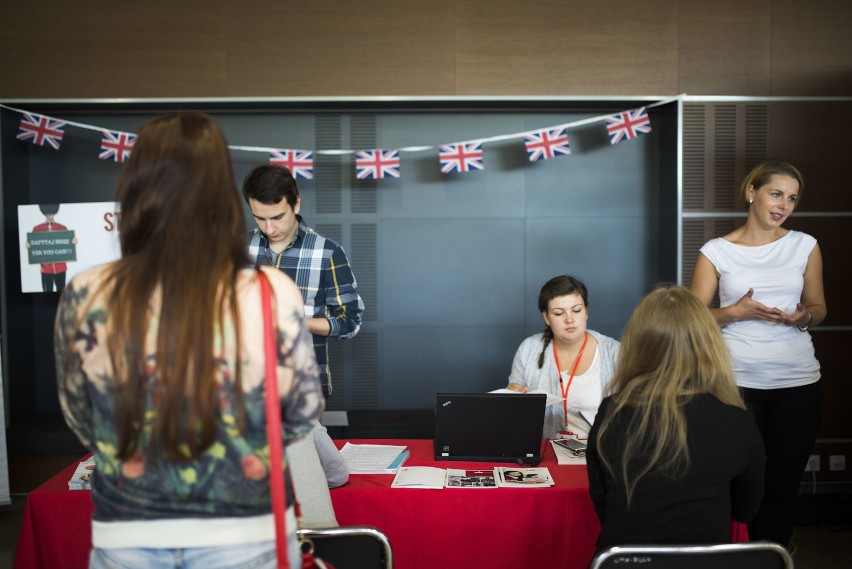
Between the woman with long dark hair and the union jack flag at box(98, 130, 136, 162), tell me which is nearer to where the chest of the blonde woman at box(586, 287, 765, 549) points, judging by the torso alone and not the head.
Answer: the union jack flag

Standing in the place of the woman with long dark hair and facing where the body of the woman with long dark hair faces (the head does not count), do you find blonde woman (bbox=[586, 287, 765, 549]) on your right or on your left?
on your right

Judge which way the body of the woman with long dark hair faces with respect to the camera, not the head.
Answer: away from the camera

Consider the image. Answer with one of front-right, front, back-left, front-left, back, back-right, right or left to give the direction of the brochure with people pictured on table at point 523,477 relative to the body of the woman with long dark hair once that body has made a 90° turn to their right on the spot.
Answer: front-left

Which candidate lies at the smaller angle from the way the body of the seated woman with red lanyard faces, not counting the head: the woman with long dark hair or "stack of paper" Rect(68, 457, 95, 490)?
the woman with long dark hair

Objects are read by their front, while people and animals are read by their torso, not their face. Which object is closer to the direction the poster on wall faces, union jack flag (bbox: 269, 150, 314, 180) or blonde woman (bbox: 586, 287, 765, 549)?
the blonde woman

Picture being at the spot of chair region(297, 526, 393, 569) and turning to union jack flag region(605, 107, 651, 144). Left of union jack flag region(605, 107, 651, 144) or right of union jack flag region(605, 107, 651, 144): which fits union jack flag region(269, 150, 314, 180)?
left

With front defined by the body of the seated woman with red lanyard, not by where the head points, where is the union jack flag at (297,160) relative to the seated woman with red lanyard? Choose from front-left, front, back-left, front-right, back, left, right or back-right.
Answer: back-right

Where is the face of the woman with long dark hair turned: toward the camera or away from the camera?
away from the camera

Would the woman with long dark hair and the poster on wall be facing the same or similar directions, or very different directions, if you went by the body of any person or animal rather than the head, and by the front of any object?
very different directions

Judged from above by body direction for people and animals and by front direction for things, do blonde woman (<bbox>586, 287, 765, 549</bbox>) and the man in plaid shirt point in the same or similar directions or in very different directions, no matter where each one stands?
very different directions

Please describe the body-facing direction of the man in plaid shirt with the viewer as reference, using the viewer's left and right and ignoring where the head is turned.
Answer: facing the viewer and to the left of the viewer

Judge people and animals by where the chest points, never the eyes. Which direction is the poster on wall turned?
toward the camera

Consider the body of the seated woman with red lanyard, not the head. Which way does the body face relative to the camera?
toward the camera

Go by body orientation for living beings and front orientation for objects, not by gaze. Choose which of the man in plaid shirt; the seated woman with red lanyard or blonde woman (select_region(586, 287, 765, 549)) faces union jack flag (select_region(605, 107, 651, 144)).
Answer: the blonde woman

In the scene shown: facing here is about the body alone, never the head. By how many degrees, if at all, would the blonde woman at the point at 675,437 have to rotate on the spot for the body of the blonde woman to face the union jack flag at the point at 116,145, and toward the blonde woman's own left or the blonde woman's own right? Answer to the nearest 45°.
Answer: approximately 45° to the blonde woman's own left

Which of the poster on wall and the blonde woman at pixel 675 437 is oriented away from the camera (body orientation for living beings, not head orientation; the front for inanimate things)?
the blonde woman

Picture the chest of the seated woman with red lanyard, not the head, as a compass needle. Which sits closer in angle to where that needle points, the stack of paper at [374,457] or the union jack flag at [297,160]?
the stack of paper

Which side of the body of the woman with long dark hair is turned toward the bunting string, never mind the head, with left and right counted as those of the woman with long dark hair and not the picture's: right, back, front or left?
front
